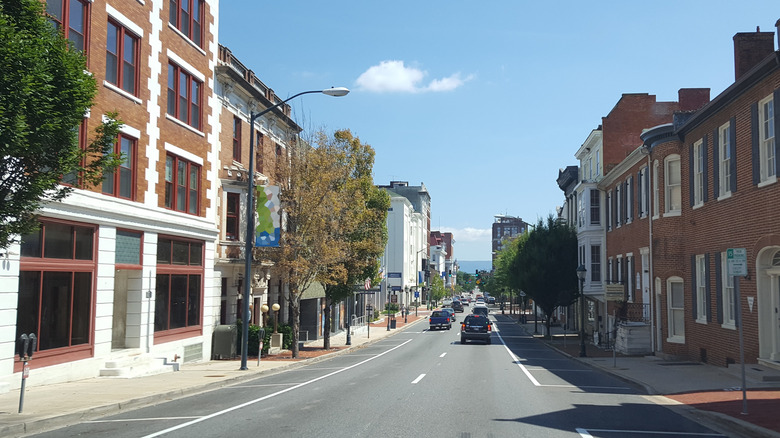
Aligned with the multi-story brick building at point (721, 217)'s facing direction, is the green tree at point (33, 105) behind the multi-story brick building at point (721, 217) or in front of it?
in front

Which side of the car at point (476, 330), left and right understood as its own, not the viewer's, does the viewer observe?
back

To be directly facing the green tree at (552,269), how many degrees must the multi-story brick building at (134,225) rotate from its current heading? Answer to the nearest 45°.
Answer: approximately 90° to its left

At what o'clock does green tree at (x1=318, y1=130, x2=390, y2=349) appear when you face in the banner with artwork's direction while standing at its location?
The green tree is roughly at 7 o'clock from the banner with artwork.

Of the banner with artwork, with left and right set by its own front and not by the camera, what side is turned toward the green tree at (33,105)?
front

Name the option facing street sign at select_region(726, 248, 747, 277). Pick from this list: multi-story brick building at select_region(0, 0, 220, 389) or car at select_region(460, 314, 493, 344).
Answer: the multi-story brick building

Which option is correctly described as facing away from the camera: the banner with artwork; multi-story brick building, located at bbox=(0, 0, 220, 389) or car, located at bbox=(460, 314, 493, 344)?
the car

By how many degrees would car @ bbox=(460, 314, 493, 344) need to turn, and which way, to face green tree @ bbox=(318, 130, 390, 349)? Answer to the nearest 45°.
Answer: approximately 135° to its left

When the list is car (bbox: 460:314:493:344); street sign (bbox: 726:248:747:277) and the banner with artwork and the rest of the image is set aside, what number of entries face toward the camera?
2

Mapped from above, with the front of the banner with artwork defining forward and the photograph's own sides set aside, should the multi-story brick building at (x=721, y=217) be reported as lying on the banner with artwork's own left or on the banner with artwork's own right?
on the banner with artwork's own left

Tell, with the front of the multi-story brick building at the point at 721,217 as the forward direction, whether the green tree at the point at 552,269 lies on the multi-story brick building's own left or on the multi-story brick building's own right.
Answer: on the multi-story brick building's own right

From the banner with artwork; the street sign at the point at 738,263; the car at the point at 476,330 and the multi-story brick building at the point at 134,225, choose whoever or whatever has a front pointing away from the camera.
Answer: the car

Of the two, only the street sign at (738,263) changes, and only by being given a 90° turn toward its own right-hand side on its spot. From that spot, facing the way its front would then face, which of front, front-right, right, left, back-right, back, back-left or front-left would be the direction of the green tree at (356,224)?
front-right

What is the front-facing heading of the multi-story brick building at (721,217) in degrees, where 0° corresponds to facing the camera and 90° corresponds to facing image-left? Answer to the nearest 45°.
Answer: approximately 45°
